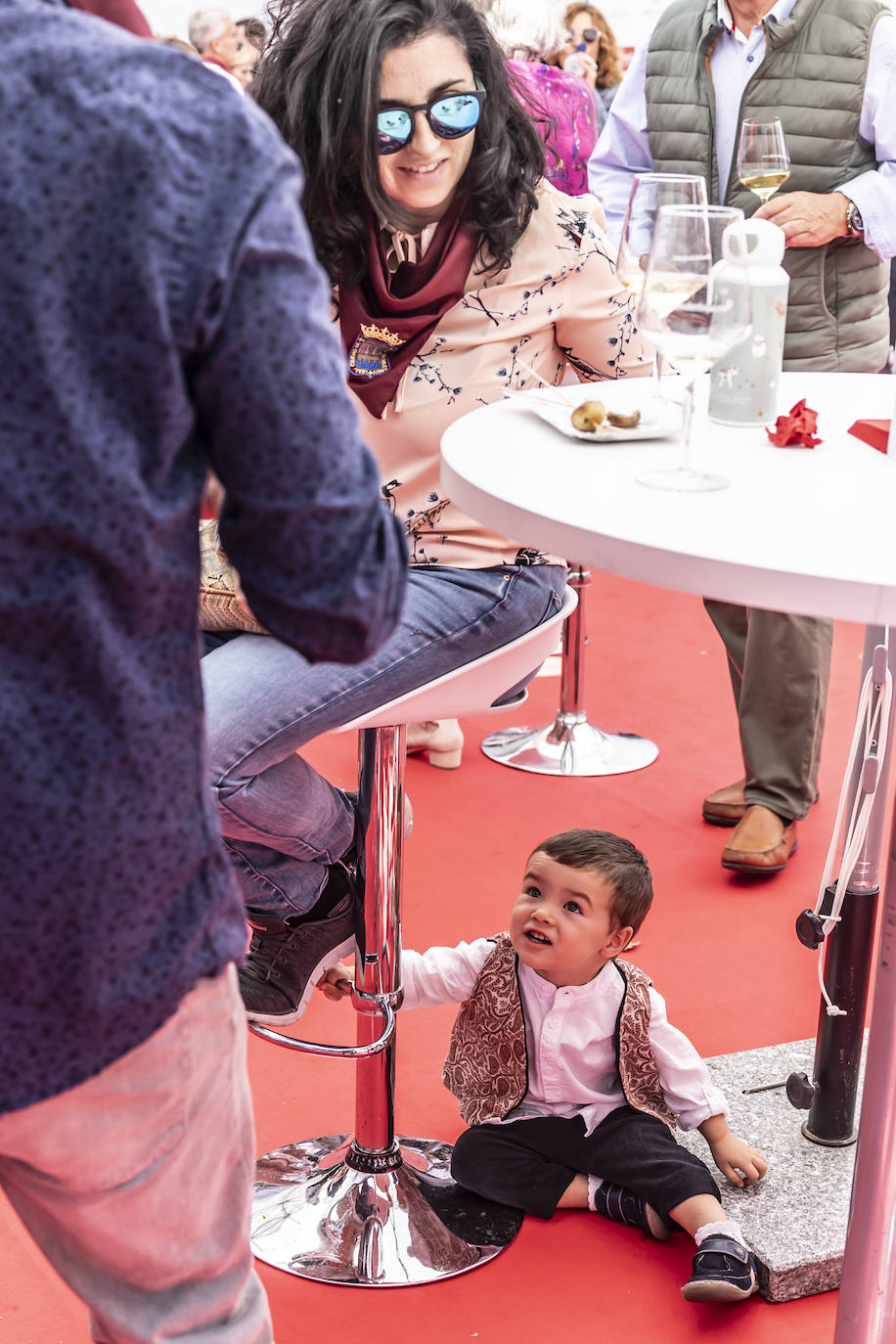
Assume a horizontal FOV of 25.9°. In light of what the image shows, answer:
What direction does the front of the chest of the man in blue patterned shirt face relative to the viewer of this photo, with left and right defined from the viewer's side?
facing away from the viewer

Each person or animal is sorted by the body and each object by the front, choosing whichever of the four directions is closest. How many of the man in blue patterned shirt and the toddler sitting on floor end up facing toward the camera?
1

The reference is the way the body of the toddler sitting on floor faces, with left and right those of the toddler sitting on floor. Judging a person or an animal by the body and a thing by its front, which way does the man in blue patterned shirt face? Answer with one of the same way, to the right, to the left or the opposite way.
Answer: the opposite way

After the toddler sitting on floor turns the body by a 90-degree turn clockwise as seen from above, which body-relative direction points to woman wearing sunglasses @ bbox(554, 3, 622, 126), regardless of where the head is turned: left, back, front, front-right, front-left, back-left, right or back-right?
right

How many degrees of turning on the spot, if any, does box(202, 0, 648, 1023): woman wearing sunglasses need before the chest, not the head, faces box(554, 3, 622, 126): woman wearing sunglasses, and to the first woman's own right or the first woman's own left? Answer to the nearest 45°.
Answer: approximately 135° to the first woman's own right

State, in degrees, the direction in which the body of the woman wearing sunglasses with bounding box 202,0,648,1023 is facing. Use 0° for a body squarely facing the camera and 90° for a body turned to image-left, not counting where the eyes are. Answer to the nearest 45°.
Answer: approximately 45°

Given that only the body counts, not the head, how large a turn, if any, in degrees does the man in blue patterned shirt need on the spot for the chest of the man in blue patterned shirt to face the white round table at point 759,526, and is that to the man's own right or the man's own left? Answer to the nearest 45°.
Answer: approximately 45° to the man's own right
